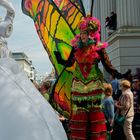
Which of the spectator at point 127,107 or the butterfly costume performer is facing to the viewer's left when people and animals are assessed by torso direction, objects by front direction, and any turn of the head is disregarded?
the spectator

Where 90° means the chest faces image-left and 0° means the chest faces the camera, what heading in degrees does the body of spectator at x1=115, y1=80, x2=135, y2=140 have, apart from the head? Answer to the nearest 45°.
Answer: approximately 90°

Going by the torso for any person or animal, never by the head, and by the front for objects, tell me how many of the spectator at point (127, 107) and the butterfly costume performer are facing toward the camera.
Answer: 1

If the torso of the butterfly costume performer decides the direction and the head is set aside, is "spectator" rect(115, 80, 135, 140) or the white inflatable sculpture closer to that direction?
the white inflatable sculpture

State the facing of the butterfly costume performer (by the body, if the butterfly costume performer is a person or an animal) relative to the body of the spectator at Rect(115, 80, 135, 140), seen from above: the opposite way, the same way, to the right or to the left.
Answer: to the left

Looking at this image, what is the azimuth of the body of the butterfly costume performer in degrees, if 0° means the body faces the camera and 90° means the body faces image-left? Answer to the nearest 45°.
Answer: approximately 0°
